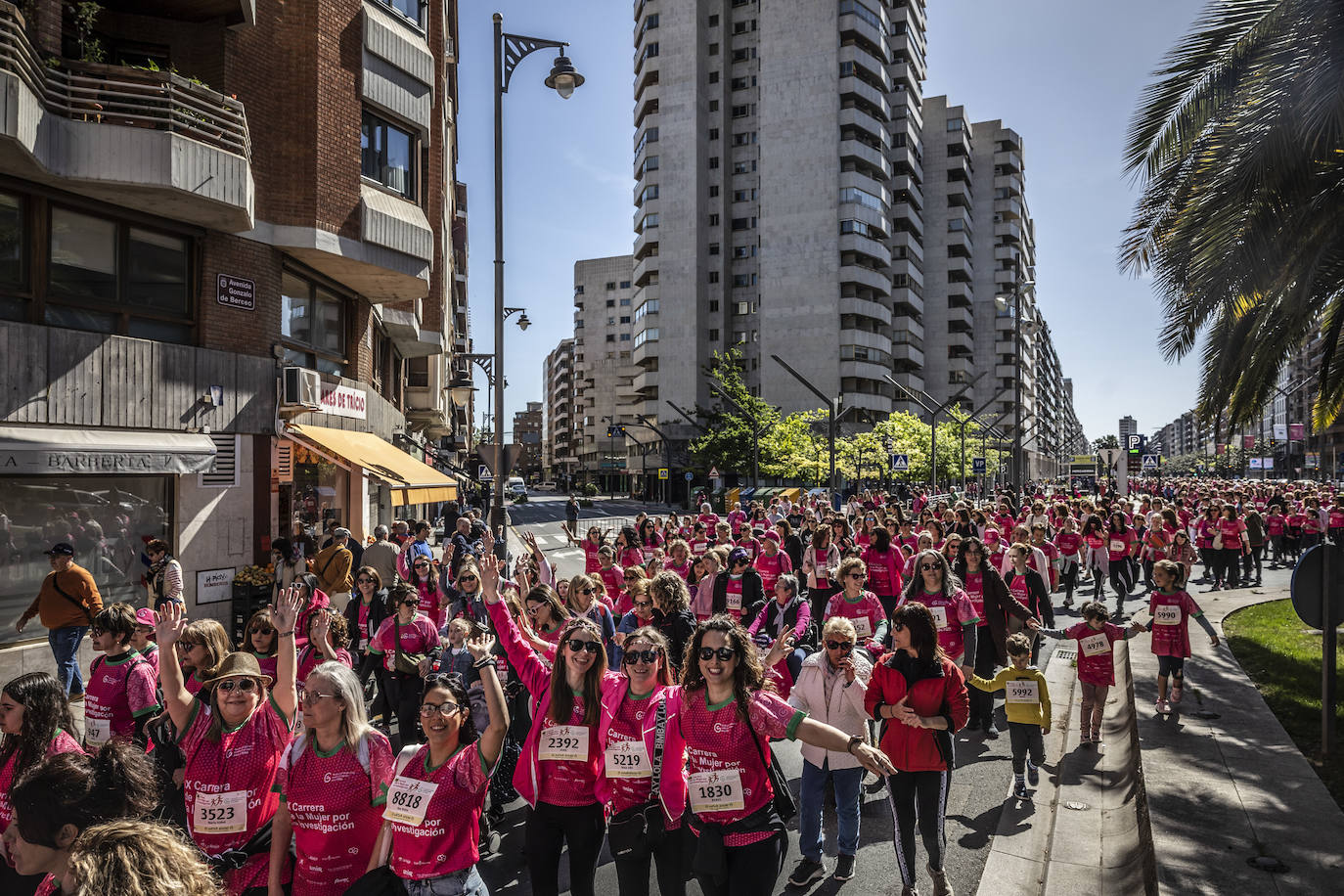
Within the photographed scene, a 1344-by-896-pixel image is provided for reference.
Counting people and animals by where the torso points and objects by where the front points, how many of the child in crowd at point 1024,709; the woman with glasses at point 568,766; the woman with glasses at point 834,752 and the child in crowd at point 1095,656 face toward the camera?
4

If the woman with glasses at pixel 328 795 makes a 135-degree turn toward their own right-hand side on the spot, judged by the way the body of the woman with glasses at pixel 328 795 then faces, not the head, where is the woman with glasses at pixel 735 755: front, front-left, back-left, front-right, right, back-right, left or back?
right

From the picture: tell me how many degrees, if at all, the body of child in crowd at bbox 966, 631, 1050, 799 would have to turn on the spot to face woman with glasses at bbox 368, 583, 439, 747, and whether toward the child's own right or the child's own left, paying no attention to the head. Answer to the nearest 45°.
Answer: approximately 90° to the child's own right

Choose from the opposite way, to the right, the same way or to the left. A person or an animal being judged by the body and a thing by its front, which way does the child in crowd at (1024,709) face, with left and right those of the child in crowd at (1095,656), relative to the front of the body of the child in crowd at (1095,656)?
the same way

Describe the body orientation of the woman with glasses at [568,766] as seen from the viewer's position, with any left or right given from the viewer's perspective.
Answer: facing the viewer

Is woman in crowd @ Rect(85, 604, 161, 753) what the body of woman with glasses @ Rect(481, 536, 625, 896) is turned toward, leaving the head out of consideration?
no

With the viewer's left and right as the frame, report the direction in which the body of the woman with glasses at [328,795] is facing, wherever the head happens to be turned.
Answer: facing the viewer and to the left of the viewer

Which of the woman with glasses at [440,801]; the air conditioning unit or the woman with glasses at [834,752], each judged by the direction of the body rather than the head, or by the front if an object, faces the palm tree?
the air conditioning unit

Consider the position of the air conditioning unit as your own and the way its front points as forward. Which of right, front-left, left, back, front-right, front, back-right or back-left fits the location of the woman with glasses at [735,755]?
front-right

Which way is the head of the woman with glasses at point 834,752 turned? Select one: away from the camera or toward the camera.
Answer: toward the camera

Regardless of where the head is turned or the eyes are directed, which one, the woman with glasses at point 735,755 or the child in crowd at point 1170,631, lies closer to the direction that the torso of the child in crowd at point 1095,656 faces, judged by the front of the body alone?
the woman with glasses

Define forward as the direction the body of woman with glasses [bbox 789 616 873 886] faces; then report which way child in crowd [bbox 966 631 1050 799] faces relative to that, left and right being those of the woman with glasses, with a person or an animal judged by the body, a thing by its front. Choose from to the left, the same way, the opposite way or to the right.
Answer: the same way

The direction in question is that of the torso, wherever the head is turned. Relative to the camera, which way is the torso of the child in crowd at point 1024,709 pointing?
toward the camera

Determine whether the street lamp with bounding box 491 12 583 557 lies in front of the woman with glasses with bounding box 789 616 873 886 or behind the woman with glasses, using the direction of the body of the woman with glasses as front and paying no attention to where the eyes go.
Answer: behind

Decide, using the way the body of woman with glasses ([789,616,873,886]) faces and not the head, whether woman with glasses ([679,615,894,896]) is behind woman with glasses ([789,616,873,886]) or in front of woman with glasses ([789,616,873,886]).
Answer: in front

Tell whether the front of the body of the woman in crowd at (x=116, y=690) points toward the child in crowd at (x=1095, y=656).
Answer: no

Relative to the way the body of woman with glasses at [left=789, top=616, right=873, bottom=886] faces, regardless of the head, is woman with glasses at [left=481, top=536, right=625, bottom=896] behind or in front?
in front
